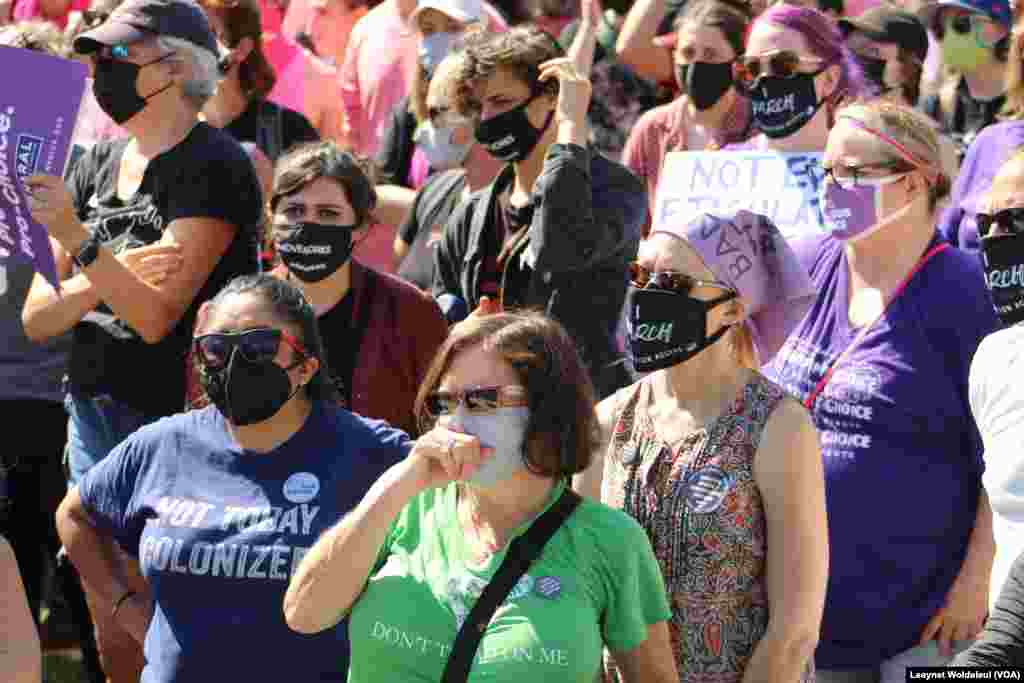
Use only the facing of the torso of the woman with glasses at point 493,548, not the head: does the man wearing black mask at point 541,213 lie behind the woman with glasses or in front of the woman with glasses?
behind

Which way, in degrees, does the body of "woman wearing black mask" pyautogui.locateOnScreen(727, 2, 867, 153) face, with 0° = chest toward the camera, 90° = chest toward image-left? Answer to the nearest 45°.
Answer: approximately 45°

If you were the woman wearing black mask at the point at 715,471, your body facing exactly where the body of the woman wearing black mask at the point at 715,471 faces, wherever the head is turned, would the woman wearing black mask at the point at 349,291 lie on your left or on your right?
on your right

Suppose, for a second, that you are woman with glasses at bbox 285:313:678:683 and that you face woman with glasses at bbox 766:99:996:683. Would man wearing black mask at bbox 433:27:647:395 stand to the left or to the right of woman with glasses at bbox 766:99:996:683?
left

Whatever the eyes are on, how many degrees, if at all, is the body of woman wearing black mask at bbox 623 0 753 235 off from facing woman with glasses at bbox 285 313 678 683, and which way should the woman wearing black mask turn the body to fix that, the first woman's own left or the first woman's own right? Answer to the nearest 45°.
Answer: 0° — they already face them

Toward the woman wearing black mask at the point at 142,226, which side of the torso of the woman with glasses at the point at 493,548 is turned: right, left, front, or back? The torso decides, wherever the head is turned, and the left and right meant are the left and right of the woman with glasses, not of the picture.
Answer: right

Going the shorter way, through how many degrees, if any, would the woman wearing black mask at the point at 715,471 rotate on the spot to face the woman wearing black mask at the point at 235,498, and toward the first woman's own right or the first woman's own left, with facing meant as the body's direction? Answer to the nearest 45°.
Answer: approximately 45° to the first woman's own right

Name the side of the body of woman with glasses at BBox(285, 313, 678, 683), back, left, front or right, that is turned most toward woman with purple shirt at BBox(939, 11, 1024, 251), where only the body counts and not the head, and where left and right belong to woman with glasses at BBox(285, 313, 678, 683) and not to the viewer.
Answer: back

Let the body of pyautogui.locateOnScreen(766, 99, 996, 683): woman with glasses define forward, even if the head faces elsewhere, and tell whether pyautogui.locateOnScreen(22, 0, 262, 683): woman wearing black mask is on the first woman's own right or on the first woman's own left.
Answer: on the first woman's own right
